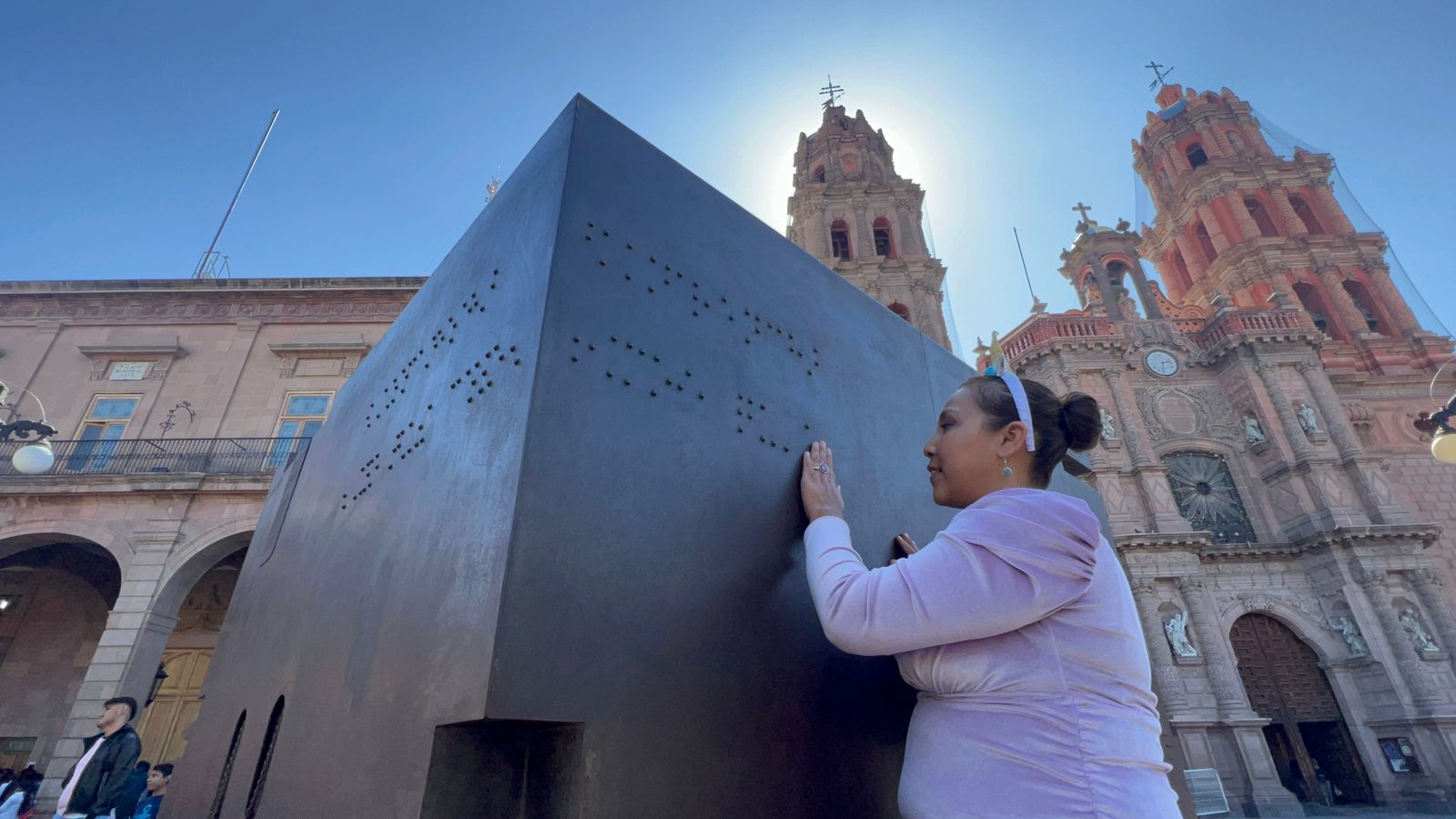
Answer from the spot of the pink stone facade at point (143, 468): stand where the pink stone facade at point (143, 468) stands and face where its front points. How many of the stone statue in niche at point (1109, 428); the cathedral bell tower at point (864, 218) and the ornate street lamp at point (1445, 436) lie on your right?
0

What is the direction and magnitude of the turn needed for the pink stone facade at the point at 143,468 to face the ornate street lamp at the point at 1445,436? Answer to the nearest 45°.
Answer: approximately 45° to its left

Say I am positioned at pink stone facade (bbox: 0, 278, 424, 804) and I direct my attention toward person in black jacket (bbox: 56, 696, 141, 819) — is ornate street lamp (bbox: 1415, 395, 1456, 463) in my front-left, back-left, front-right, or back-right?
front-left

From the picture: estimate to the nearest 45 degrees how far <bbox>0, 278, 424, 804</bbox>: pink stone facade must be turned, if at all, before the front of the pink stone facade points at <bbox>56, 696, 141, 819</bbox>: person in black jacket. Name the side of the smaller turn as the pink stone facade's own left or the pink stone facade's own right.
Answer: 0° — it already faces them

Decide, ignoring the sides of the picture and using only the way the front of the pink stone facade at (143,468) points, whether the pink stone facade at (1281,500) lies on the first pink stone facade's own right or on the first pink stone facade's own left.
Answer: on the first pink stone facade's own left

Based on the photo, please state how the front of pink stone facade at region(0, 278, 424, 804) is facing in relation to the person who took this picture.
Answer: facing the viewer

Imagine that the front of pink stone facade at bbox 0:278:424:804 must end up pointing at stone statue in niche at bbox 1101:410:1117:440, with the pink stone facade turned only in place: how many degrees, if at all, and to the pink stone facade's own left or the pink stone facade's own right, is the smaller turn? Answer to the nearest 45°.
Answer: approximately 45° to the pink stone facade's own left
